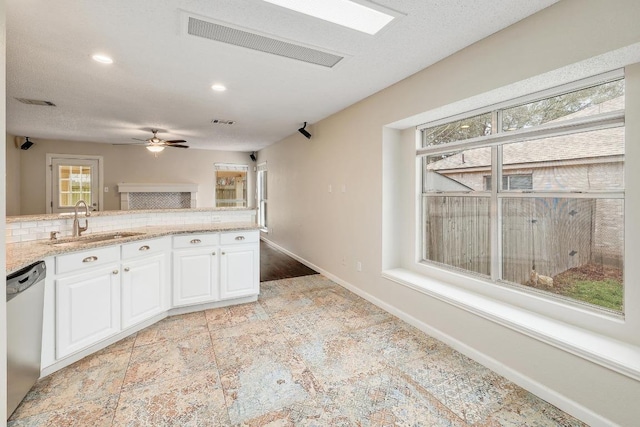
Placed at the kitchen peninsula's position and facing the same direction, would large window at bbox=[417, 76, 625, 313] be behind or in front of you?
in front

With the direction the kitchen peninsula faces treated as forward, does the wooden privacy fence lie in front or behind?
in front

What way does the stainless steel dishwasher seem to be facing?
to the viewer's right

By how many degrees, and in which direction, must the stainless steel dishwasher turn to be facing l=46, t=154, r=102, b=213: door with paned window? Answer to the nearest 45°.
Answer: approximately 90° to its left

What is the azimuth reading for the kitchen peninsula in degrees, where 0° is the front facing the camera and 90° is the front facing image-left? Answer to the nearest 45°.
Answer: approximately 315°

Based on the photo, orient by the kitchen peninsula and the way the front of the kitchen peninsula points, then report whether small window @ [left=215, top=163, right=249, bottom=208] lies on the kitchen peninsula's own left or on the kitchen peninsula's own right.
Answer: on the kitchen peninsula's own left

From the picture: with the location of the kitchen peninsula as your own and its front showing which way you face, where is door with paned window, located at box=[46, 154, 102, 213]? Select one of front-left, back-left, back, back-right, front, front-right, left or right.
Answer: back-left

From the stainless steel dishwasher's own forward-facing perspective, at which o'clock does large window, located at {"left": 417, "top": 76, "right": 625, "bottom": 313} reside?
The large window is roughly at 1 o'clock from the stainless steel dishwasher.

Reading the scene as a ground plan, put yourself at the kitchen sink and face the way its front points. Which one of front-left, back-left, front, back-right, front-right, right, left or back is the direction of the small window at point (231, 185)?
left
